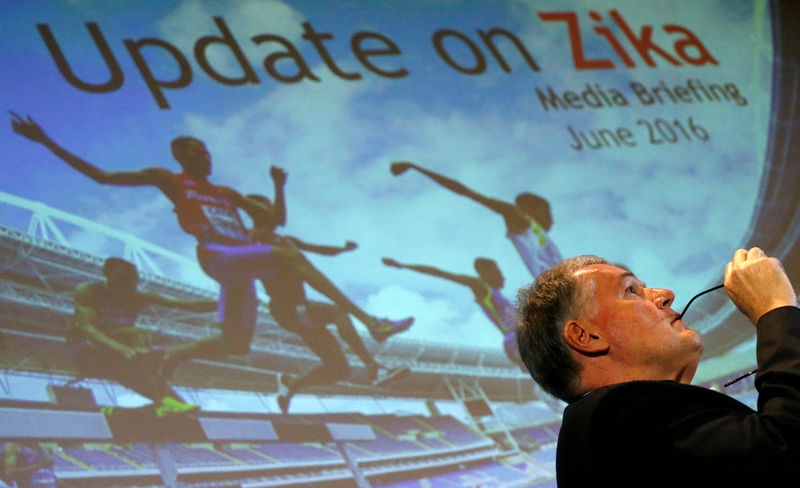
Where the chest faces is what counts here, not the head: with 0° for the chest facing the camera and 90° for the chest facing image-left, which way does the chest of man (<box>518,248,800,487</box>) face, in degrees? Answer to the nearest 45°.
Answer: approximately 270°

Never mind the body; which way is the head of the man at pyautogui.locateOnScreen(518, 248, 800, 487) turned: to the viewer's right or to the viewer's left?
to the viewer's right
